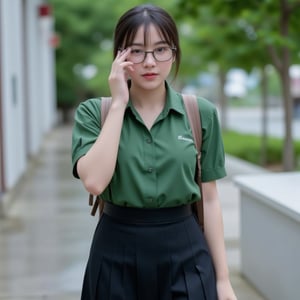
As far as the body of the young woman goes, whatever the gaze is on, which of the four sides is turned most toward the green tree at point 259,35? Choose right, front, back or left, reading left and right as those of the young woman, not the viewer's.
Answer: back

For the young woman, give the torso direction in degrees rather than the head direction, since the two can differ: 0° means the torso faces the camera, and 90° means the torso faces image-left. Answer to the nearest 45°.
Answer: approximately 0°
